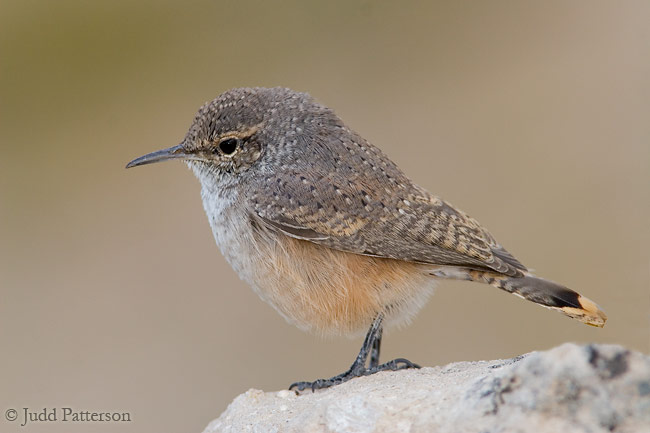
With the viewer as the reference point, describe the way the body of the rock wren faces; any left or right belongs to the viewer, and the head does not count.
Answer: facing to the left of the viewer
